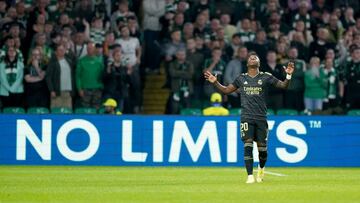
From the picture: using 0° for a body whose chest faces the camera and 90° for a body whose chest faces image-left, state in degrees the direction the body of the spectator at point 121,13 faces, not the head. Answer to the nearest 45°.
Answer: approximately 0°

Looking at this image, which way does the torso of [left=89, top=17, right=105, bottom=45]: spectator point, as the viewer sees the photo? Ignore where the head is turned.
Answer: toward the camera

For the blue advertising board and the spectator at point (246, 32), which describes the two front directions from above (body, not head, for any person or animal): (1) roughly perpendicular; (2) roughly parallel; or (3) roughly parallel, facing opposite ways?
roughly parallel

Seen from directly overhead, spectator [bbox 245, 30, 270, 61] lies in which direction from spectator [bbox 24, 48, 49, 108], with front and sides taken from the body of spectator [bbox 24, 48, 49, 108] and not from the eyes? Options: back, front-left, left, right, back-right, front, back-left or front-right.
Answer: left

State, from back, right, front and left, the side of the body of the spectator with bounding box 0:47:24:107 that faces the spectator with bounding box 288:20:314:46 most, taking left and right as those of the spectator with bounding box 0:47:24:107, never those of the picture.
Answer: left

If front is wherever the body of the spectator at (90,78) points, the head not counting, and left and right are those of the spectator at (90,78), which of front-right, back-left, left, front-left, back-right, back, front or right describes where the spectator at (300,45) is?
left

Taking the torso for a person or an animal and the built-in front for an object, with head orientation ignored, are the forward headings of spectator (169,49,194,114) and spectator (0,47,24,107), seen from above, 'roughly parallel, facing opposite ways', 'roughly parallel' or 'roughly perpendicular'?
roughly parallel

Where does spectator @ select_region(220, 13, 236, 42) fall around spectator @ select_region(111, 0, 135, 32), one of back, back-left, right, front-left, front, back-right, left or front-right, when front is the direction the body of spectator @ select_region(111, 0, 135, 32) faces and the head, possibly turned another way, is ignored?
left

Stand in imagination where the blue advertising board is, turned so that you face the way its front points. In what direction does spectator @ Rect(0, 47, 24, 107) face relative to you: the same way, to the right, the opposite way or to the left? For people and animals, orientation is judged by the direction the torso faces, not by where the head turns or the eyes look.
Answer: the same way

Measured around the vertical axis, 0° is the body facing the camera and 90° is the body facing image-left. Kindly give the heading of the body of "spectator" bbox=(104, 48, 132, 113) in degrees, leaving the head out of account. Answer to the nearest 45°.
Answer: approximately 0°

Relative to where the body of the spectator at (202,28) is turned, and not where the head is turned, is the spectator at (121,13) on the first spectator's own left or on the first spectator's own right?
on the first spectator's own right

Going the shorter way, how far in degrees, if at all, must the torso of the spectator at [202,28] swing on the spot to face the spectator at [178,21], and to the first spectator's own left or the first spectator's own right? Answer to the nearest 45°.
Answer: approximately 90° to the first spectator's own right
